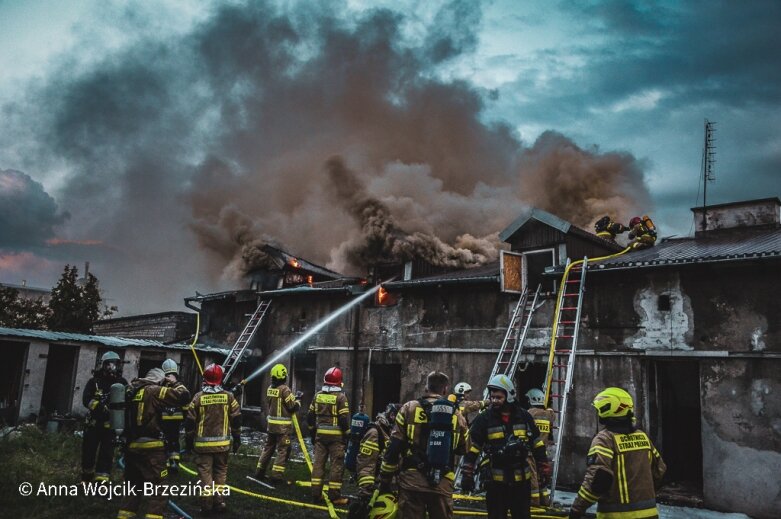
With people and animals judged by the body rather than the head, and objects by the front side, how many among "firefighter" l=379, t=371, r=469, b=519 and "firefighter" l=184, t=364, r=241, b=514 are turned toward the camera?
0

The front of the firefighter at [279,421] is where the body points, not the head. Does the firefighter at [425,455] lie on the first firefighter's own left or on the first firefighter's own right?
on the first firefighter's own right

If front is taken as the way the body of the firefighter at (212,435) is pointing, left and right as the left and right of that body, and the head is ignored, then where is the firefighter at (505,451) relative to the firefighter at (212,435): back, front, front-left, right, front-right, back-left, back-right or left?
back-right

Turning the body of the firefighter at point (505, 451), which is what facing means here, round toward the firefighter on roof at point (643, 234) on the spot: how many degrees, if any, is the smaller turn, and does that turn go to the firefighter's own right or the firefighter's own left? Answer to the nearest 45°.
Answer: approximately 180°

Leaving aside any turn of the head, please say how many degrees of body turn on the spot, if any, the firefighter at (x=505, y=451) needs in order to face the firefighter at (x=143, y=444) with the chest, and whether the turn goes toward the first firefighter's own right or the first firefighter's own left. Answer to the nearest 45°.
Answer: approximately 90° to the first firefighter's own right

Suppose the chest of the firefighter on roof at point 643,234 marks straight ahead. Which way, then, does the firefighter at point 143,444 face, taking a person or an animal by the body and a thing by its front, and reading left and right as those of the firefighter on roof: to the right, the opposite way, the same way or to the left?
to the right

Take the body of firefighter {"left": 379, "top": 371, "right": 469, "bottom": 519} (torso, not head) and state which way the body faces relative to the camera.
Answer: away from the camera

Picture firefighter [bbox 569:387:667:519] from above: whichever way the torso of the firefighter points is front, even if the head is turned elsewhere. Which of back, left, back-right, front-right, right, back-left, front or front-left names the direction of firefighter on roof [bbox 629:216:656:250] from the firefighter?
front-right

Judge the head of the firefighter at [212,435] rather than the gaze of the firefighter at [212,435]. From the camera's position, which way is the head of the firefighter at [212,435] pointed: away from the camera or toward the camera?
away from the camera

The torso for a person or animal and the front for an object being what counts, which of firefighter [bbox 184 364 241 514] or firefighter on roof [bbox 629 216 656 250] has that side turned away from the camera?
the firefighter

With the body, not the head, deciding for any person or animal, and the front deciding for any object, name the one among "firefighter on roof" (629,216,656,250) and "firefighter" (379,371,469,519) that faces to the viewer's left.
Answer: the firefighter on roof

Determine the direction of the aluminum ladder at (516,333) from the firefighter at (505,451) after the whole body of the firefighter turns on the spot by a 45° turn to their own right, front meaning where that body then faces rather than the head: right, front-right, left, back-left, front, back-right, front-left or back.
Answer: back-right

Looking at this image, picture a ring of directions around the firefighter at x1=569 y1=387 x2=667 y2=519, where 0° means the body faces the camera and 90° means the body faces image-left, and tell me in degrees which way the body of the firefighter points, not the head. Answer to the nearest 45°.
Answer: approximately 135°
